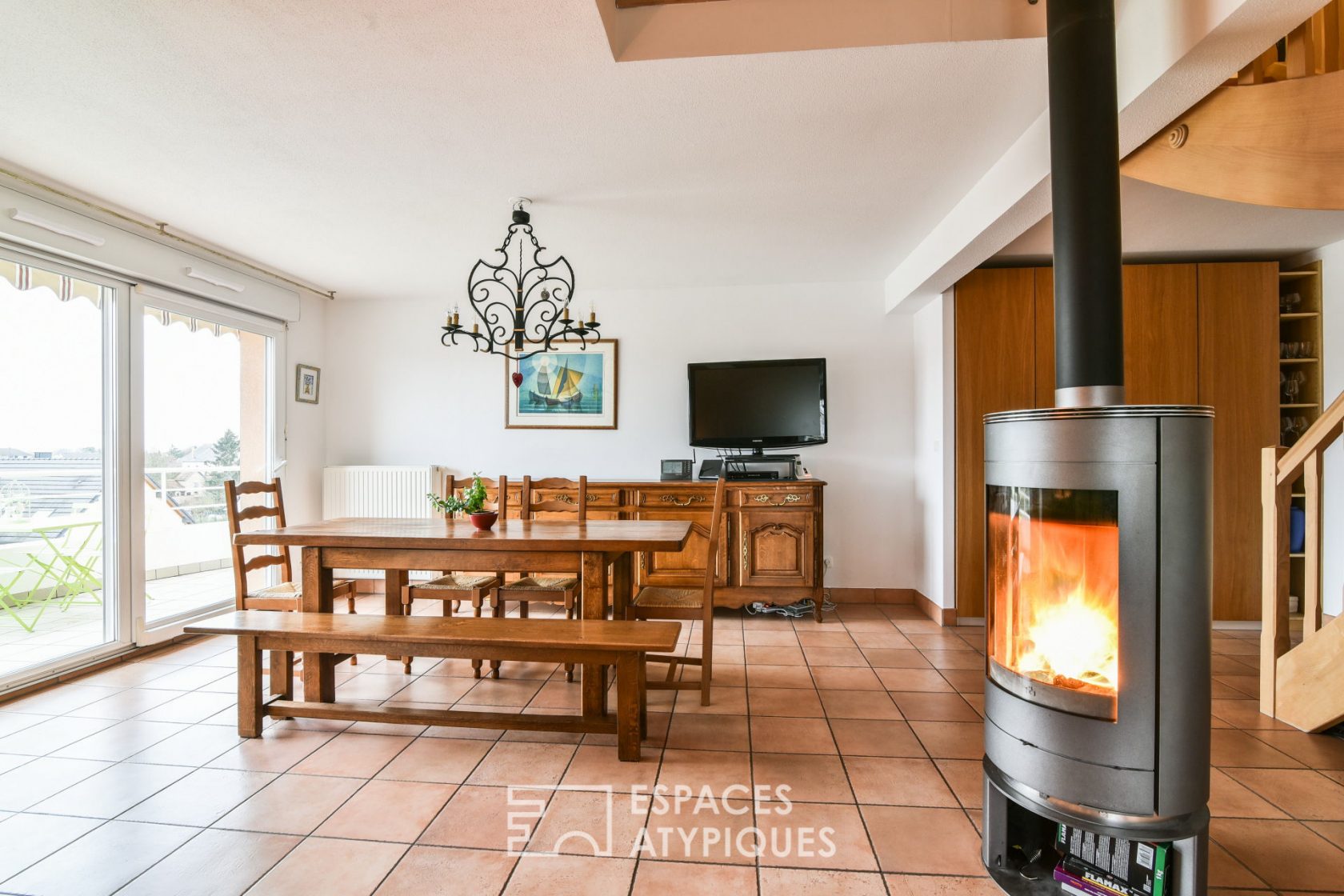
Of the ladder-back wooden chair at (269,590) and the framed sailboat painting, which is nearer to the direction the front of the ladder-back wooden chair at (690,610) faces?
the ladder-back wooden chair

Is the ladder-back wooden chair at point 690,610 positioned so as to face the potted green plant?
yes

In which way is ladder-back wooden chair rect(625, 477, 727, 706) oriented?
to the viewer's left

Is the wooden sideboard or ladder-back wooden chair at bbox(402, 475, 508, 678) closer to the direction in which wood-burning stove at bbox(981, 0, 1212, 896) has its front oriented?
the ladder-back wooden chair

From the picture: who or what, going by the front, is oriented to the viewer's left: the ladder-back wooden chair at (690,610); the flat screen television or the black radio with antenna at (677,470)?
the ladder-back wooden chair

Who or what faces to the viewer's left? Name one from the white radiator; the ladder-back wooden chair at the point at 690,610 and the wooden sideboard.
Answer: the ladder-back wooden chair

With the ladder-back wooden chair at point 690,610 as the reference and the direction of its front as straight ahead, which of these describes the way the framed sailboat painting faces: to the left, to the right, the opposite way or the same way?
to the left
